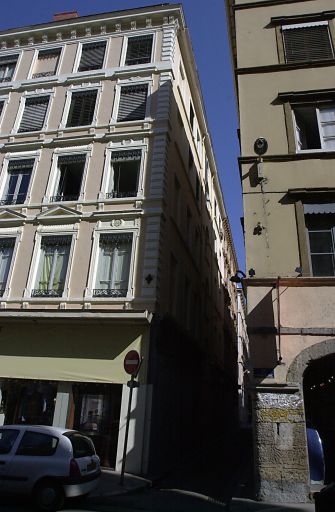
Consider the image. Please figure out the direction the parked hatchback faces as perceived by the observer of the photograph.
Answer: facing away from the viewer and to the left of the viewer
